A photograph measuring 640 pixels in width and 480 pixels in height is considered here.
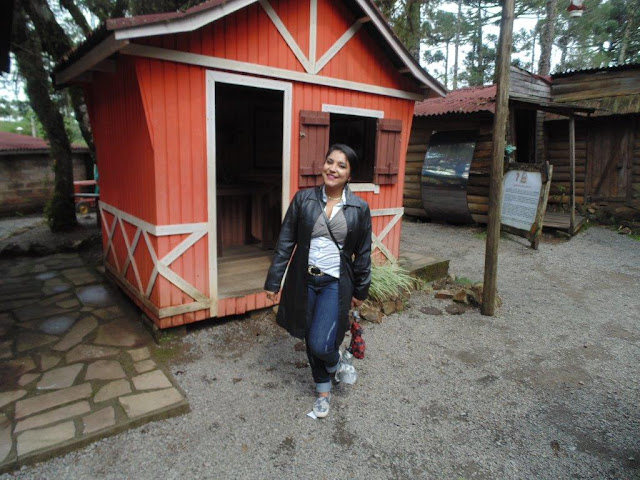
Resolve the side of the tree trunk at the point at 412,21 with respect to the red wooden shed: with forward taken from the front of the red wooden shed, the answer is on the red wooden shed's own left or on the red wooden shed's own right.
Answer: on the red wooden shed's own left

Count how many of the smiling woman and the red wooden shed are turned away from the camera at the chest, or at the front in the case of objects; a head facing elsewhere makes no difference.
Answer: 0

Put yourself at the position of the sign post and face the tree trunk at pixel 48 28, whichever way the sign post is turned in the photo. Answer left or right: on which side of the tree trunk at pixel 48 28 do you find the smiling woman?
left

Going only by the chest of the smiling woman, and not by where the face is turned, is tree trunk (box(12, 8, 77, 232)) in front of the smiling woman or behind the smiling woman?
behind

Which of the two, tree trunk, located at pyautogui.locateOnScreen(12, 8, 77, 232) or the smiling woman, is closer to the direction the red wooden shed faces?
the smiling woman

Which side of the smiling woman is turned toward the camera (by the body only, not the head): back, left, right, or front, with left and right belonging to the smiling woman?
front

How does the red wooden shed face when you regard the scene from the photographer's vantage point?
facing the viewer and to the right of the viewer

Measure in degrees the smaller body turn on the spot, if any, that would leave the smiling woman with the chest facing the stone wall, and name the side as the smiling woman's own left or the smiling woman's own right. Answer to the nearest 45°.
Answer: approximately 135° to the smiling woman's own right

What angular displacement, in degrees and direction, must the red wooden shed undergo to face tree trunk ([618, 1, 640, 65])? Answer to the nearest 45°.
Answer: approximately 90° to its left

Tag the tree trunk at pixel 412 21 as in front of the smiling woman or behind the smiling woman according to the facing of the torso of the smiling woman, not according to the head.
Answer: behind

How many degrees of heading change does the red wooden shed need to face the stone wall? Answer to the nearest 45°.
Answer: approximately 180°

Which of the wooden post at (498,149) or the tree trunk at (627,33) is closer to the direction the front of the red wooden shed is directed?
the wooden post

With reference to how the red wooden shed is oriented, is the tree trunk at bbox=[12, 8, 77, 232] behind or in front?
behind
